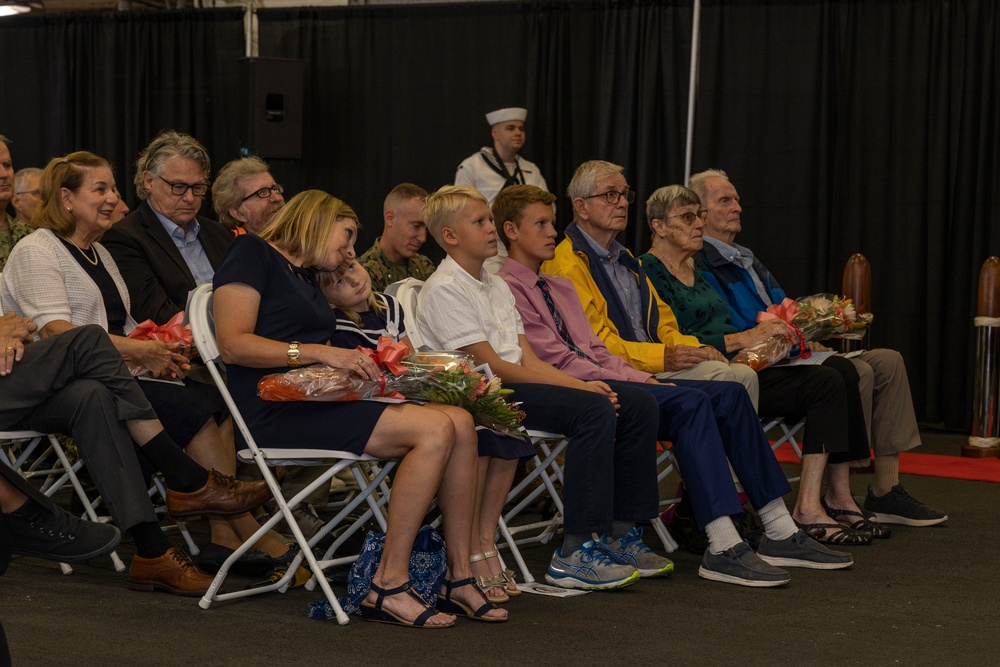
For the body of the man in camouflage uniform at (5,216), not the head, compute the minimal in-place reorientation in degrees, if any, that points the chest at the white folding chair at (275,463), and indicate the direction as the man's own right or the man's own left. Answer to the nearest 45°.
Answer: approximately 45° to the man's own right

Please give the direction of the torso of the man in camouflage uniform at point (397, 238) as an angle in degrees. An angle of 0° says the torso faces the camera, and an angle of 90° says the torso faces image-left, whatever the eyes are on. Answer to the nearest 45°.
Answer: approximately 315°

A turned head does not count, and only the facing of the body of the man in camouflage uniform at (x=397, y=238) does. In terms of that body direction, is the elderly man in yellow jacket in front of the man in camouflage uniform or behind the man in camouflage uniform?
in front

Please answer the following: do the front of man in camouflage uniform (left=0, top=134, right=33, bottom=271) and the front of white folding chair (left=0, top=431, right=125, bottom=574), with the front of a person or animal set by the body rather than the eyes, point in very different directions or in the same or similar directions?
same or similar directions

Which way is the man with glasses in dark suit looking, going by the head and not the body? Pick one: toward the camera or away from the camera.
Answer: toward the camera

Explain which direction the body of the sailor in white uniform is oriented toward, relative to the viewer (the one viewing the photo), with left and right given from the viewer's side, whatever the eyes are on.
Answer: facing the viewer and to the right of the viewer

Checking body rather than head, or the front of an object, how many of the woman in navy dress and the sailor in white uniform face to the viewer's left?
0

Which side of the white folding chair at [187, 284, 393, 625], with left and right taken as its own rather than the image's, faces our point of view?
right

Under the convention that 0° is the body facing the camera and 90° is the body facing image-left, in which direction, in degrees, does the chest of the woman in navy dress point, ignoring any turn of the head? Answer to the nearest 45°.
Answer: approximately 270°

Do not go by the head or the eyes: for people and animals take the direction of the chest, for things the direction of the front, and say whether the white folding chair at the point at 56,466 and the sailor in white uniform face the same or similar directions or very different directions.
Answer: same or similar directions

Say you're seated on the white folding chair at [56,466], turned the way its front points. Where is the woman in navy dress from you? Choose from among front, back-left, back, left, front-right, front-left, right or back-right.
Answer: front

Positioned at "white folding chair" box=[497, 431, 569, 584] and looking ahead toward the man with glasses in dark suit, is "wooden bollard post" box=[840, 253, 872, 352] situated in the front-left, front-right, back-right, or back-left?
back-right

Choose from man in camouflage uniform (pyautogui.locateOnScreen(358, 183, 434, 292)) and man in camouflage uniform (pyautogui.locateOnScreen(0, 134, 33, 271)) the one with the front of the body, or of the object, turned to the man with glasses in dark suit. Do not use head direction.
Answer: man in camouflage uniform (pyautogui.locateOnScreen(0, 134, 33, 271))

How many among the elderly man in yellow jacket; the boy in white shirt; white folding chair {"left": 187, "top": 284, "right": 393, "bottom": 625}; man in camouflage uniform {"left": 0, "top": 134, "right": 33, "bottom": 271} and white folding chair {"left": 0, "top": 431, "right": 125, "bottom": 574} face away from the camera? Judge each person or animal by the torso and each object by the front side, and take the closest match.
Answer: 0

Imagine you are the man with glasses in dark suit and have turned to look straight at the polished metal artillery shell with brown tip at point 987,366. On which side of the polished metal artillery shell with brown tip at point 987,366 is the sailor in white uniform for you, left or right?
left

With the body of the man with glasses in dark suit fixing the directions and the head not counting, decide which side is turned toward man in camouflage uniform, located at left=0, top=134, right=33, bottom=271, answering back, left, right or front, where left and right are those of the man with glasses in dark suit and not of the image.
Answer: back

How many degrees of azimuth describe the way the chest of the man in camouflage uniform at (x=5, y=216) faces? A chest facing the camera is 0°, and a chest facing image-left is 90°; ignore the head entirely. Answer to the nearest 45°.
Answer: approximately 315°

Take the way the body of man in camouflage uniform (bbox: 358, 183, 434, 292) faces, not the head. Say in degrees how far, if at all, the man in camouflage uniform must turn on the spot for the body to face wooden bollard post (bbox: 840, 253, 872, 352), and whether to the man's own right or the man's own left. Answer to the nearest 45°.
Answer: approximately 90° to the man's own left

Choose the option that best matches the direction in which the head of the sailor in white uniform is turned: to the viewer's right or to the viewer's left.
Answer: to the viewer's right

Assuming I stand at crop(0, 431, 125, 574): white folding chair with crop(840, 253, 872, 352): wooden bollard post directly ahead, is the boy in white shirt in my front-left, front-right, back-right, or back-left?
front-right
